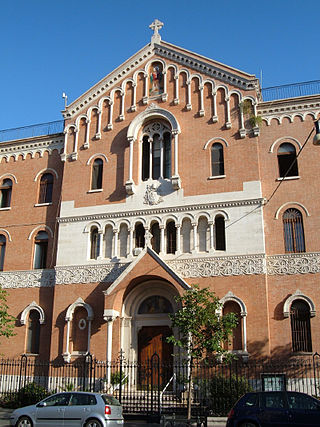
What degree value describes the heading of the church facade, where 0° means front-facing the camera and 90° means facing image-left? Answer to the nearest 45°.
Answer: approximately 0°

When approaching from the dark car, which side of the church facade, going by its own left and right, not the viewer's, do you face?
front

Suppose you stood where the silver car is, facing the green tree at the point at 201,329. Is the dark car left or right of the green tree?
right

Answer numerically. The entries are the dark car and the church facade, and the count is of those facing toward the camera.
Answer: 1
